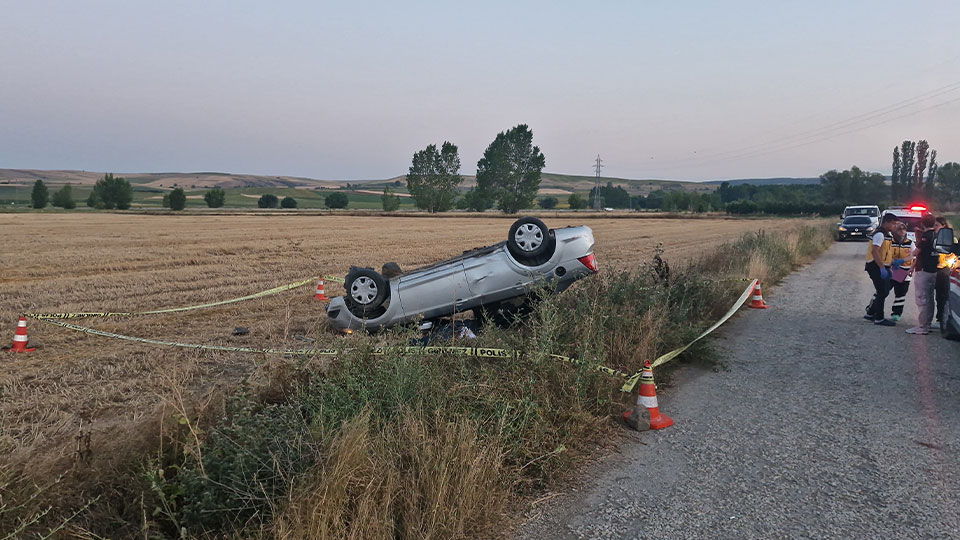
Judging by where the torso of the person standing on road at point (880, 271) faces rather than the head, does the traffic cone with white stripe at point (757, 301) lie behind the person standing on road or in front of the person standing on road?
behind

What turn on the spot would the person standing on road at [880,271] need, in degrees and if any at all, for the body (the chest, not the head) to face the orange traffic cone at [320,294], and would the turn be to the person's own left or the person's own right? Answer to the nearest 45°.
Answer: approximately 180°

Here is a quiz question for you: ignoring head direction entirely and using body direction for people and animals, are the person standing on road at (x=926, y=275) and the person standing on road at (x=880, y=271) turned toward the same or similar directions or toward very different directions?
very different directions

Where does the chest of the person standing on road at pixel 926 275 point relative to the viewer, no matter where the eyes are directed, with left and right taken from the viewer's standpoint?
facing to the left of the viewer

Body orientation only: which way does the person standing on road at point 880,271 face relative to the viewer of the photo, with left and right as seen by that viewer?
facing to the right of the viewer
